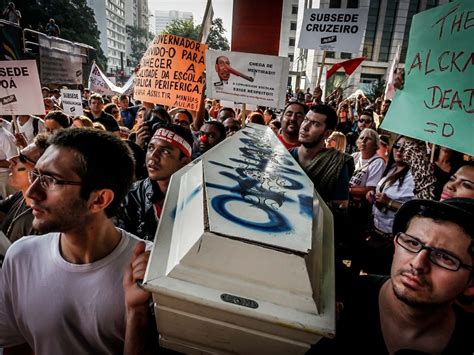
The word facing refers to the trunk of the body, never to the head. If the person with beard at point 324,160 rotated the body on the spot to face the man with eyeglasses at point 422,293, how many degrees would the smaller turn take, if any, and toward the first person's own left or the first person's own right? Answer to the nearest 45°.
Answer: approximately 45° to the first person's own left

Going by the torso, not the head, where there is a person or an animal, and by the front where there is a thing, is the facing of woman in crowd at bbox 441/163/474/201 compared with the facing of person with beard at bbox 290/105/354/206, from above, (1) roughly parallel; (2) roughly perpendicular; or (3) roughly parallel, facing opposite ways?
roughly parallel

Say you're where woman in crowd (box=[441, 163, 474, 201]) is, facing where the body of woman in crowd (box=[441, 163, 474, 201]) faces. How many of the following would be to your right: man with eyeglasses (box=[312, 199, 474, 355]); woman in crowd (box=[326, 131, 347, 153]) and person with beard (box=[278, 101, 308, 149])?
2

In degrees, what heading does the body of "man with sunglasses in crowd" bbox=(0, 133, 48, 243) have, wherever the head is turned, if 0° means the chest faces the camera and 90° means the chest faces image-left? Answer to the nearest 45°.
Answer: approximately 45°

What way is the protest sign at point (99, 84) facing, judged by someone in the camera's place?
facing the viewer

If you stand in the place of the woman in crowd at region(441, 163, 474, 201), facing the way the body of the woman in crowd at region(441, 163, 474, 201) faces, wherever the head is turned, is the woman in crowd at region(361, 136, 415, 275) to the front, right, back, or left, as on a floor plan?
right

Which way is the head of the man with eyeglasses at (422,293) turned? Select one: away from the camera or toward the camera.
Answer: toward the camera

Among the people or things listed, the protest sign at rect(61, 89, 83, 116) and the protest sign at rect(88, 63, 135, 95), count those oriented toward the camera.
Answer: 2

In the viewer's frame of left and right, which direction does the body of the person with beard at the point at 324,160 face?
facing the viewer and to the left of the viewer

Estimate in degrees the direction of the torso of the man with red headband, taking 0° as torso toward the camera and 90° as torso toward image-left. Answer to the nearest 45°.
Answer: approximately 45°

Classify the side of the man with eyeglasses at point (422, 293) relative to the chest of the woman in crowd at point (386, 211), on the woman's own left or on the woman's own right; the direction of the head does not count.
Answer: on the woman's own left

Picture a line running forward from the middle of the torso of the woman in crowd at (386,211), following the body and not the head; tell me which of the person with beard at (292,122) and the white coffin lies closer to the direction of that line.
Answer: the white coffin

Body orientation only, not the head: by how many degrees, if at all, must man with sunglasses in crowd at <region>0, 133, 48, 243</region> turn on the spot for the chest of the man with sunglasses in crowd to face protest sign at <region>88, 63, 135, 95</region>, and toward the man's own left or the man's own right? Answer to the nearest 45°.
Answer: approximately 135° to the man's own right

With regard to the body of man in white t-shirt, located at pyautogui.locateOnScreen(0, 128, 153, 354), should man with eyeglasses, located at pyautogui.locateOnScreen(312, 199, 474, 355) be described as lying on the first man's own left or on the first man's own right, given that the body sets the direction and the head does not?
on the first man's own left
